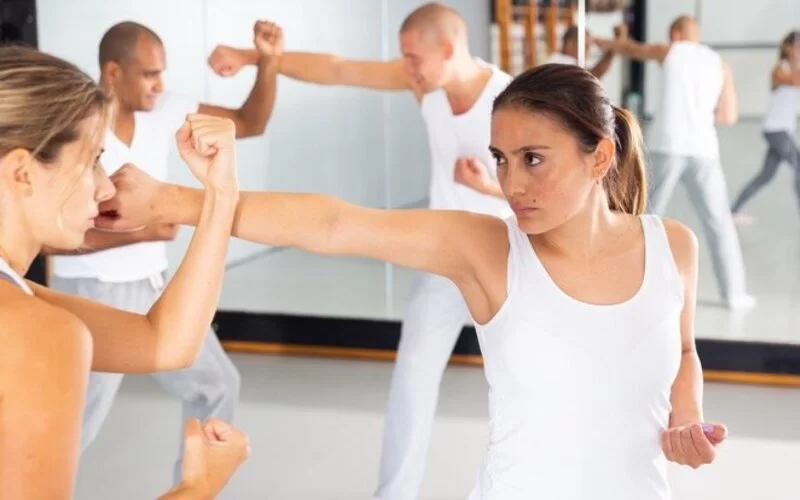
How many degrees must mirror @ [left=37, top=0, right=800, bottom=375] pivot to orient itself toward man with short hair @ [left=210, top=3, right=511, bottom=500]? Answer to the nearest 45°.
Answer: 0° — it already faces them

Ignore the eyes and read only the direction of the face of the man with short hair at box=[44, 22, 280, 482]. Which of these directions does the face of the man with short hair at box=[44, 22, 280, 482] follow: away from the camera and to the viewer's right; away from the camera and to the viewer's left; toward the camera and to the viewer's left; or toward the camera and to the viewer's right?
toward the camera and to the viewer's right

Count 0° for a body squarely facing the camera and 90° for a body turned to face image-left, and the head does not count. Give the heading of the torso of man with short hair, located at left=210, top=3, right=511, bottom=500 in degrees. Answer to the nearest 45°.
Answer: approximately 45°

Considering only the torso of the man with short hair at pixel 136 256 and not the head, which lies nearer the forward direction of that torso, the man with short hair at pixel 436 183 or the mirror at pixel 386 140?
the man with short hair

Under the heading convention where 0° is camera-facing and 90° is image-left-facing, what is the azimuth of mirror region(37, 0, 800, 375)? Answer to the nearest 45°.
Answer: approximately 0°

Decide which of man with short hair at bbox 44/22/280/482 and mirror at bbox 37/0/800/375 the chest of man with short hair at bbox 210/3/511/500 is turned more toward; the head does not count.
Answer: the man with short hair

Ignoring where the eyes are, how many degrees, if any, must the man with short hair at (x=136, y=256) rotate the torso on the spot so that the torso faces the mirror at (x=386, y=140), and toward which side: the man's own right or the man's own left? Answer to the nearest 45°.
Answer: approximately 90° to the man's own left

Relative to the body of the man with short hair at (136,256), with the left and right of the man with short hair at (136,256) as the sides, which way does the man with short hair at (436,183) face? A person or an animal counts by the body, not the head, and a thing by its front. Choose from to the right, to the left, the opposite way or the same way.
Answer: to the right

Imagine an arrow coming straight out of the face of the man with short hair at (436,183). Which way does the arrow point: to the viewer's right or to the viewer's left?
to the viewer's left

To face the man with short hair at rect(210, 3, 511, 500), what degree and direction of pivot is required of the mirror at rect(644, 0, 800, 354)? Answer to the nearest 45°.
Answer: approximately 45° to its right

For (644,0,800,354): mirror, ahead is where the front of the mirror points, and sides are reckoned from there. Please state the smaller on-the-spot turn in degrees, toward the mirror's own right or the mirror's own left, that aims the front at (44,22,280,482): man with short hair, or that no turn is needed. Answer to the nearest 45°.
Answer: approximately 45° to the mirror's own right
